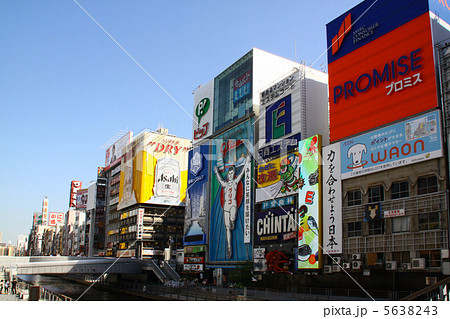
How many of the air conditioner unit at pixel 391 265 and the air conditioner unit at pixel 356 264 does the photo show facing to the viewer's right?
0

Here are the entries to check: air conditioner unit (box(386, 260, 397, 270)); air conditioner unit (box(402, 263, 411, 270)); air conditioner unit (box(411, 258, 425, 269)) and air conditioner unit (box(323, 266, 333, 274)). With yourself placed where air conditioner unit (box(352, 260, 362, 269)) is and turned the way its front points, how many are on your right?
1

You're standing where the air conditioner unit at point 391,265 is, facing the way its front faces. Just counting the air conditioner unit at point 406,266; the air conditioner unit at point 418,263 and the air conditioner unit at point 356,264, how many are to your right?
1

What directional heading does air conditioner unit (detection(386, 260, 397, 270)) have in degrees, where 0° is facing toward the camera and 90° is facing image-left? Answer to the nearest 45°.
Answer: approximately 45°

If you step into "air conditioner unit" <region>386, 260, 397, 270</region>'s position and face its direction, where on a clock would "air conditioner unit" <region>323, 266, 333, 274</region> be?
"air conditioner unit" <region>323, 266, 333, 274</region> is roughly at 3 o'clock from "air conditioner unit" <region>386, 260, 397, 270</region>.

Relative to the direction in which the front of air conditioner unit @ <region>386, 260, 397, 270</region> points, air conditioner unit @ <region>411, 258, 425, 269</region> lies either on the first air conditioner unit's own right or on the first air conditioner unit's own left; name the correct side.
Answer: on the first air conditioner unit's own left

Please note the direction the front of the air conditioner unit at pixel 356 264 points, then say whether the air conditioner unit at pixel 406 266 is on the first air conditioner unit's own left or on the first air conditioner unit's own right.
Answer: on the first air conditioner unit's own left

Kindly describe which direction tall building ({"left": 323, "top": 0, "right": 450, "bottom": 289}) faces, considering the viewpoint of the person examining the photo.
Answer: facing the viewer and to the left of the viewer
